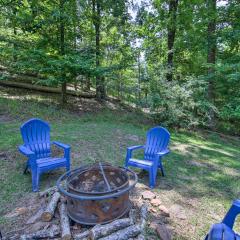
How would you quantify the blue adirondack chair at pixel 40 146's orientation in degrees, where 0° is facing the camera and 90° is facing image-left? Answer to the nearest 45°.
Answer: approximately 315°
